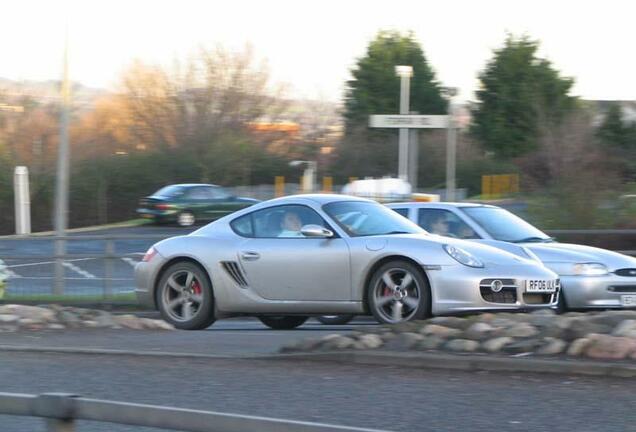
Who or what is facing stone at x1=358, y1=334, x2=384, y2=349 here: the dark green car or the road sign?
the road sign

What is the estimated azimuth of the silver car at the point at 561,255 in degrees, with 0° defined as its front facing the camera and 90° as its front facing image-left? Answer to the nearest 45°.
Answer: approximately 315°

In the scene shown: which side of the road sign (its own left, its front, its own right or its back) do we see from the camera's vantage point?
front

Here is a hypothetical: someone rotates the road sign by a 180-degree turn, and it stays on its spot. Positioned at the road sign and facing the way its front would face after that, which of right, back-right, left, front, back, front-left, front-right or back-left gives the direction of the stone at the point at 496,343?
back

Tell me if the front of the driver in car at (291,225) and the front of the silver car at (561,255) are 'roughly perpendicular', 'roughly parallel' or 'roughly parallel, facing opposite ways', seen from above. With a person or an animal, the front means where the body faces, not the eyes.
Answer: roughly parallel

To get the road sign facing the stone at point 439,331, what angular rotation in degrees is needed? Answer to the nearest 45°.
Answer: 0° — it already faces it

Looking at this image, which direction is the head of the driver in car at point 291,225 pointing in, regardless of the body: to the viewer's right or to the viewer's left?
to the viewer's right

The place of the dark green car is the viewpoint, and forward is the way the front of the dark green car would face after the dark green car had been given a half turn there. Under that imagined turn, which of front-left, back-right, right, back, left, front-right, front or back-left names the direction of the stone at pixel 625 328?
front-left

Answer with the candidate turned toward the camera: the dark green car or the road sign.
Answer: the road sign

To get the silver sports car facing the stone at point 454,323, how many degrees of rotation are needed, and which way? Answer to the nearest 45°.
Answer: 0° — it already faces it

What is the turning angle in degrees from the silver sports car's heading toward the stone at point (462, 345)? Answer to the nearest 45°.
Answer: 0° — it already faces it

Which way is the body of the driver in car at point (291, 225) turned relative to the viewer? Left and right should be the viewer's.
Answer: facing the viewer and to the right of the viewer

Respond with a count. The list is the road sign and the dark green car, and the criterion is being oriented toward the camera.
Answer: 1
